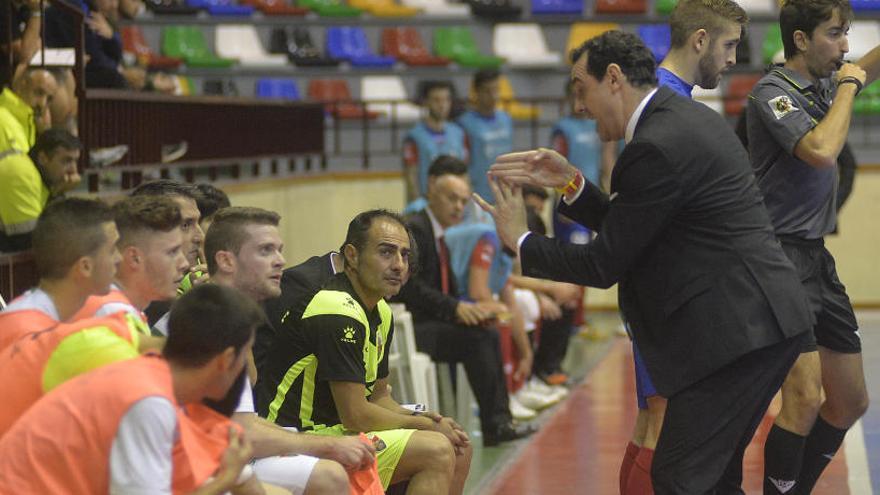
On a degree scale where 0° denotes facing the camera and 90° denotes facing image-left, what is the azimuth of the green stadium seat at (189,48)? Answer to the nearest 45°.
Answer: approximately 315°

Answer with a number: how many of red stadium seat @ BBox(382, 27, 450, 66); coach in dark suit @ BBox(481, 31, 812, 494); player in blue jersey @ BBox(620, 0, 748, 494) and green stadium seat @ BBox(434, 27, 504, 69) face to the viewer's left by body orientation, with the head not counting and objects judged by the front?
1

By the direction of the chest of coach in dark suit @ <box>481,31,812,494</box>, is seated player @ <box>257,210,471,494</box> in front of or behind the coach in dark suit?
in front

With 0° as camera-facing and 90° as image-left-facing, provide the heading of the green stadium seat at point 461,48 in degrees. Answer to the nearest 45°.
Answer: approximately 315°

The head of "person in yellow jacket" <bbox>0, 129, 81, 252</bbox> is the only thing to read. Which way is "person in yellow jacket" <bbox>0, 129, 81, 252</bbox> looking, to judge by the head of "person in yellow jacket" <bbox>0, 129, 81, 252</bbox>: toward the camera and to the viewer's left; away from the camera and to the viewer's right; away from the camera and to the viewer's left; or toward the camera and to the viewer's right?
toward the camera and to the viewer's right

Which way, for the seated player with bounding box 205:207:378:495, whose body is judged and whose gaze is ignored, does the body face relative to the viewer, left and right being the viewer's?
facing to the right of the viewer

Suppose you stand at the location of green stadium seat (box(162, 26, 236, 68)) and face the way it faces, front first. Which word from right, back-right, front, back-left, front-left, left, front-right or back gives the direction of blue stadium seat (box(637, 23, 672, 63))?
front-left

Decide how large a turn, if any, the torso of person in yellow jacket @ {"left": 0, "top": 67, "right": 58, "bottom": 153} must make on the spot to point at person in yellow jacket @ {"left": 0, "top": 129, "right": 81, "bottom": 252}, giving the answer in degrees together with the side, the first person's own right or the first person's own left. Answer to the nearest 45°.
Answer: approximately 90° to the first person's own right

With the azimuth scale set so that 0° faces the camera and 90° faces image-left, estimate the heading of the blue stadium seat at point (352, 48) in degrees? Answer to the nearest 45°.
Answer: approximately 315°

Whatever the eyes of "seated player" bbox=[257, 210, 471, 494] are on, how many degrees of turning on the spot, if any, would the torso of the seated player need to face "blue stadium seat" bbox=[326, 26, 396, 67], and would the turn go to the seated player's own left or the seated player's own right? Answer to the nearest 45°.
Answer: approximately 135° to the seated player's own left

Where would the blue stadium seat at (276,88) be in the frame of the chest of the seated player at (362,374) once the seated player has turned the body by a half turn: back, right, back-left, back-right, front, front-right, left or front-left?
front-right

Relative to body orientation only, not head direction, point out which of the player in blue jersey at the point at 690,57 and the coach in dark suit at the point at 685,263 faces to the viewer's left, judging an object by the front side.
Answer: the coach in dark suit

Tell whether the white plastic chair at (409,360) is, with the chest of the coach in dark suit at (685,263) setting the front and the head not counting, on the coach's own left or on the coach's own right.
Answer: on the coach's own right

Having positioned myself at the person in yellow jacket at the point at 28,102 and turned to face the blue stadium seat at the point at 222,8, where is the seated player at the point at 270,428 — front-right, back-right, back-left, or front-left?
back-right
